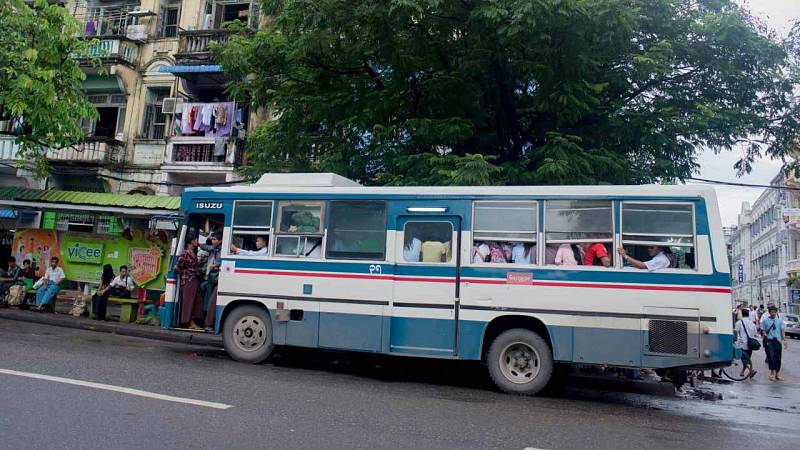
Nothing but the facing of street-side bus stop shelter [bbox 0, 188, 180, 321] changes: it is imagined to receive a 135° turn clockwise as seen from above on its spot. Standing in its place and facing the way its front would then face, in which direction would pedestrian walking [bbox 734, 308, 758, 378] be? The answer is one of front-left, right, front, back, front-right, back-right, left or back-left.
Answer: back

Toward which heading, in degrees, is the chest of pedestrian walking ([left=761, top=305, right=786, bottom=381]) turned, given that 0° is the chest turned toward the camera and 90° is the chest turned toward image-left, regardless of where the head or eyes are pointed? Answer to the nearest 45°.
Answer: approximately 0°

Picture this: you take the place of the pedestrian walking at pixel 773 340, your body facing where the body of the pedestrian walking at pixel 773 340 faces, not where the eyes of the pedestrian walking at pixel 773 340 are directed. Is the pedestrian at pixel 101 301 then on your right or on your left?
on your right

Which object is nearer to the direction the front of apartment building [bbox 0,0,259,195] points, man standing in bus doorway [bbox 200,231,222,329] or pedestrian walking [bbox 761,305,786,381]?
the man standing in bus doorway

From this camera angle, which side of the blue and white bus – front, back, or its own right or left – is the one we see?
left

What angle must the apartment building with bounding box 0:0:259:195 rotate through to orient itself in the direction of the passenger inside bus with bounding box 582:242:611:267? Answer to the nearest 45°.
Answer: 0° — it already faces them
